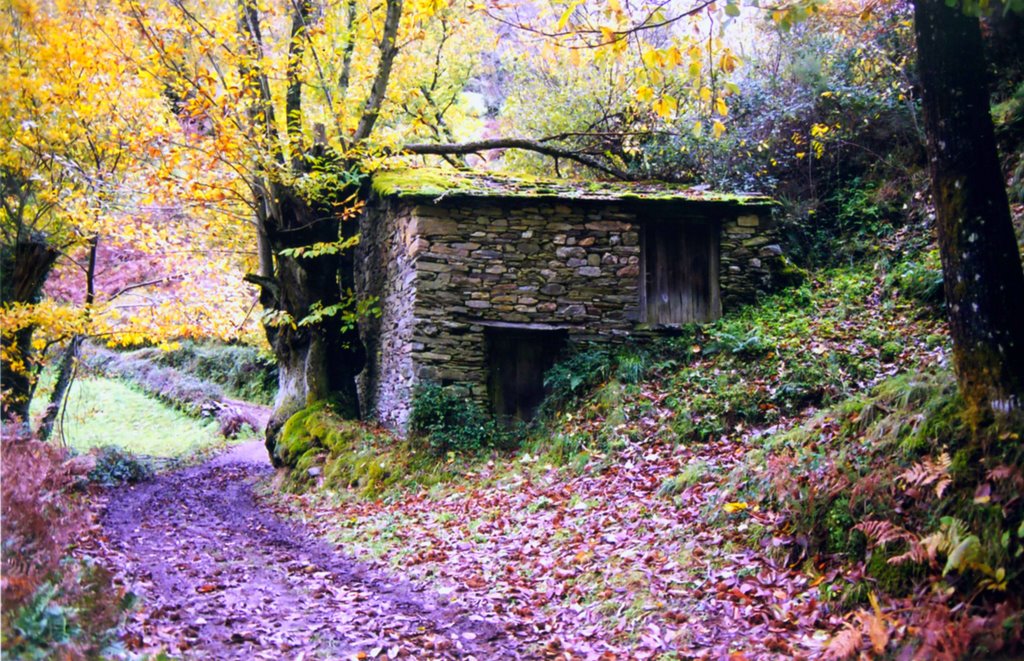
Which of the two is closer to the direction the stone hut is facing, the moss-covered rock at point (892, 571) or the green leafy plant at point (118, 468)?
the moss-covered rock

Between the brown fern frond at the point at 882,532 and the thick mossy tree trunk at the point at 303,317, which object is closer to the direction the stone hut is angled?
the brown fern frond

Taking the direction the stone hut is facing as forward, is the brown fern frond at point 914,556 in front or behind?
in front

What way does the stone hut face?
toward the camera

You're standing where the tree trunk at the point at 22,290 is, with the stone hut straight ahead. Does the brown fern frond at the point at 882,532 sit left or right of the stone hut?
right

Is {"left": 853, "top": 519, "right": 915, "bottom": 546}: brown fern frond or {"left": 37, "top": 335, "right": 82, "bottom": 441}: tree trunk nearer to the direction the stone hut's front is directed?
the brown fern frond

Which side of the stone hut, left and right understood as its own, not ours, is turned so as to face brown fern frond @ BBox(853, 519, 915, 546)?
front

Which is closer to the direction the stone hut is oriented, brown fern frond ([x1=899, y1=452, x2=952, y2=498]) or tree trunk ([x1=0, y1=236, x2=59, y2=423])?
the brown fern frond

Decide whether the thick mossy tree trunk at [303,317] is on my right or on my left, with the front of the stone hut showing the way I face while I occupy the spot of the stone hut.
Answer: on my right

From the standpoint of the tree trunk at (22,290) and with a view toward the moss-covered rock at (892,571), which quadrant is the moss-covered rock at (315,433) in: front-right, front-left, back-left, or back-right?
front-left

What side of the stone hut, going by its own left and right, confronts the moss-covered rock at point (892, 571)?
front

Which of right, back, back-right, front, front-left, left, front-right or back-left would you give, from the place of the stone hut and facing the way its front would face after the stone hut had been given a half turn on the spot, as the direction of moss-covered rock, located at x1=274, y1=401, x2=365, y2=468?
left

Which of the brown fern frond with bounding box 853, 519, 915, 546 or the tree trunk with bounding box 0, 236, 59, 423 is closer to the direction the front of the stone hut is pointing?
the brown fern frond

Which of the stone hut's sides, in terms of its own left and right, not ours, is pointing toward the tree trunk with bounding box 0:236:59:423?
right
